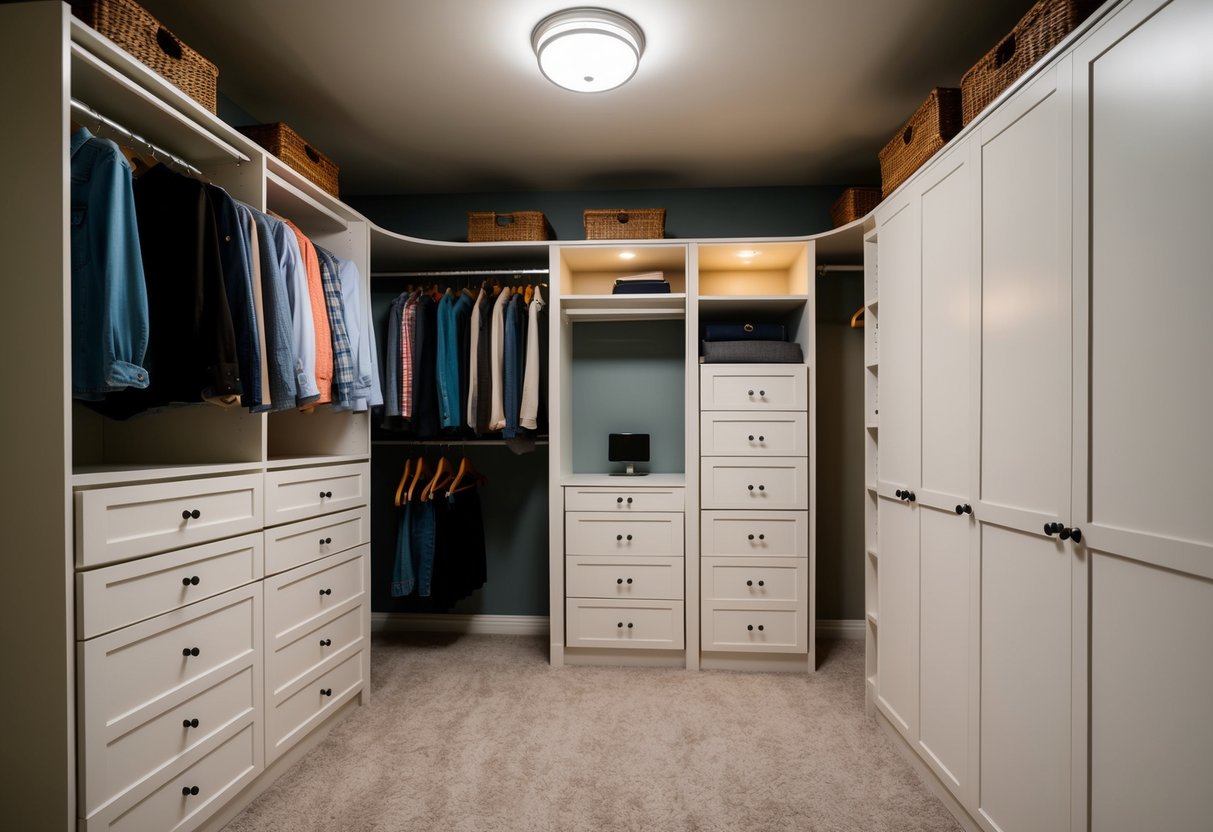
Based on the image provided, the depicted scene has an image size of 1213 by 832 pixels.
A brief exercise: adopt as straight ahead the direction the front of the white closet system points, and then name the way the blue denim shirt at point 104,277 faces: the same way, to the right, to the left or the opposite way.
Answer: to the left

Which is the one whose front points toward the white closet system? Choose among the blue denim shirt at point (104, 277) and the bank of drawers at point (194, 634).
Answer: the bank of drawers

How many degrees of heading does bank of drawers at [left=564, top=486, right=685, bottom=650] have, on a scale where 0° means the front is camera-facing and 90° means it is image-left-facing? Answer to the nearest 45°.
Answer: approximately 0°

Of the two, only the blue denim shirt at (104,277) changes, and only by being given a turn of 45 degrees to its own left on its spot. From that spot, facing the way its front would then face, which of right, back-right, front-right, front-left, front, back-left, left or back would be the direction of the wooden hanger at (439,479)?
back-left

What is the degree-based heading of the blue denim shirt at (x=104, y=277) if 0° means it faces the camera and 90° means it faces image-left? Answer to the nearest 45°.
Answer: approximately 45°

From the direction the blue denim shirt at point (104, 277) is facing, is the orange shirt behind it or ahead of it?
behind

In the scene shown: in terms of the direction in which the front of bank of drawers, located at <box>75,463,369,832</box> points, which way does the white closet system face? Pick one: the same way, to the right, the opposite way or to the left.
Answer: the opposite way

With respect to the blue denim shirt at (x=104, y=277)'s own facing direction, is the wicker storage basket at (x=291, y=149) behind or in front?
behind
